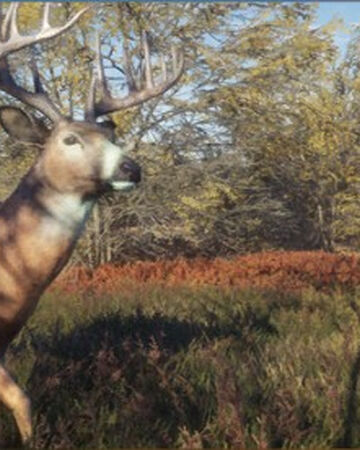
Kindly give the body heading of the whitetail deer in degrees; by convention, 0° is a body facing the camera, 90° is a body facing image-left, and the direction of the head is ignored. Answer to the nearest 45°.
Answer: approximately 270°
